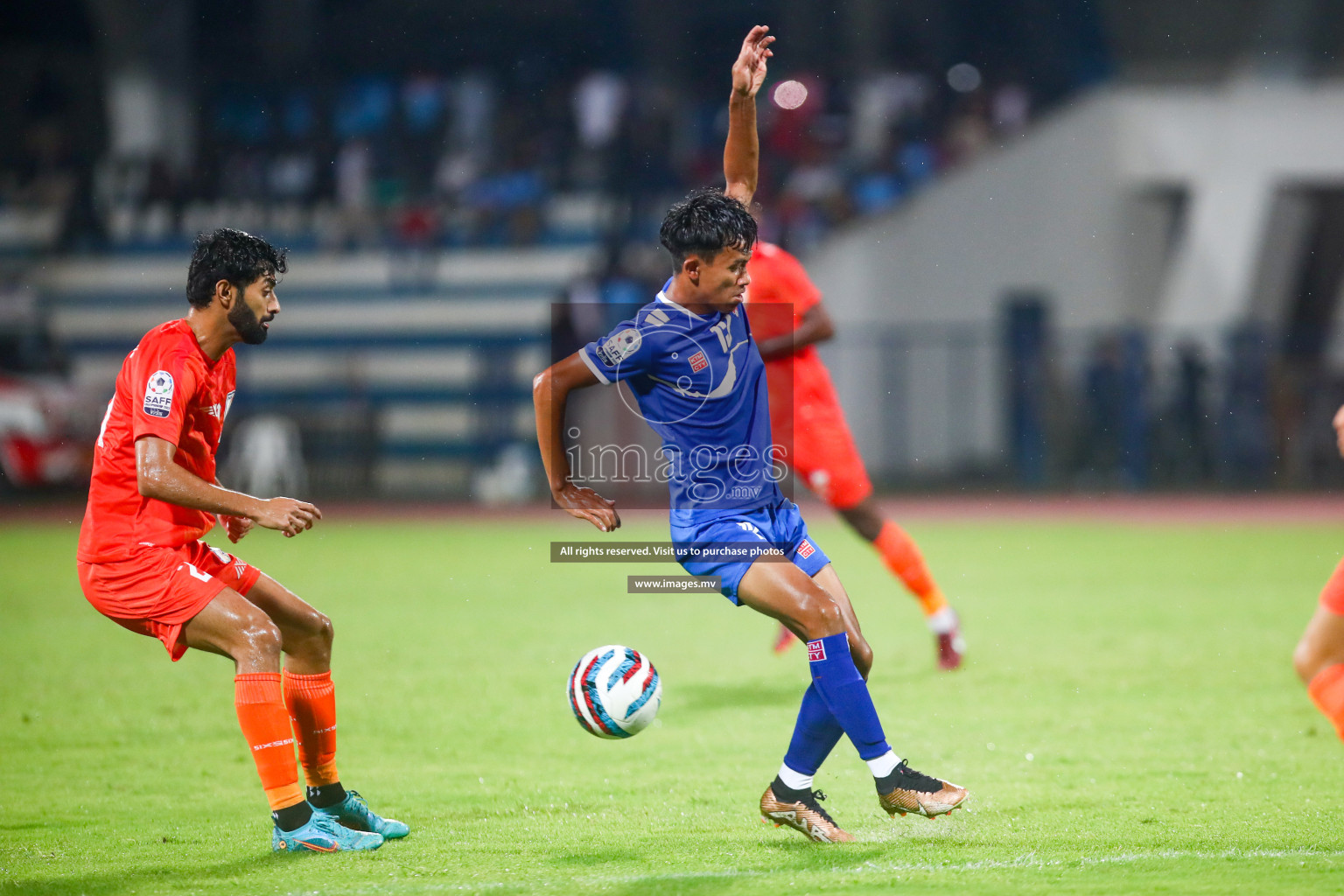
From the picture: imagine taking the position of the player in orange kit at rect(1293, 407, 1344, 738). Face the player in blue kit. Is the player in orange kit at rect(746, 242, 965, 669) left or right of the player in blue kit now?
right

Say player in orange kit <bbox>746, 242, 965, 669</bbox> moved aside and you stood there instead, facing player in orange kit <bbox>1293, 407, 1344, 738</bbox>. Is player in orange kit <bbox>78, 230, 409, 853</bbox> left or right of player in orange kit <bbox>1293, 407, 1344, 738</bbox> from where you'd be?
right

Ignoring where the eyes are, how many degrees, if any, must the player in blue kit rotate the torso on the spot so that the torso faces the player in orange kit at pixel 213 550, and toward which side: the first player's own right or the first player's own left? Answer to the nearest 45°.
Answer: approximately 135° to the first player's own right

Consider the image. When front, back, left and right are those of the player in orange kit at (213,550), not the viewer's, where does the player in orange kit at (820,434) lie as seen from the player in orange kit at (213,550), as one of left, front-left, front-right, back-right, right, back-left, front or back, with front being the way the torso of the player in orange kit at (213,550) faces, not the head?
front-left

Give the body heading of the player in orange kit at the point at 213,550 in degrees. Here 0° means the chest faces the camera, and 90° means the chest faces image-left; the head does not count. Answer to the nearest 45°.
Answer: approximately 270°

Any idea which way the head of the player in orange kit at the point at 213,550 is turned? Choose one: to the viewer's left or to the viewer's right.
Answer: to the viewer's right

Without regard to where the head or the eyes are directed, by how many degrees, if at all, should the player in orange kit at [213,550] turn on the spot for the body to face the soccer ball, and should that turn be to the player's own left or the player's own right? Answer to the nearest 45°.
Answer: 0° — they already face it
